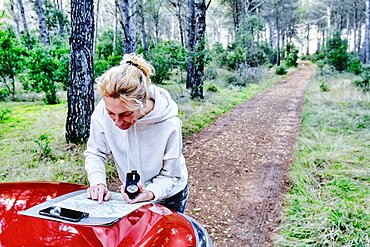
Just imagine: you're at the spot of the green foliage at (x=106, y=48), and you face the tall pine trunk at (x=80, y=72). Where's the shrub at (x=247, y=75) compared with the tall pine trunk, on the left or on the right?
left

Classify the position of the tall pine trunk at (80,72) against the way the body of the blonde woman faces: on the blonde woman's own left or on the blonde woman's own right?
on the blonde woman's own right

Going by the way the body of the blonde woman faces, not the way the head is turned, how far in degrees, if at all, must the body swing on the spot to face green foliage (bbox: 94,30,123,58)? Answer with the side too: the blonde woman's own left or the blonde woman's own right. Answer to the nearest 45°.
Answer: approximately 135° to the blonde woman's own right

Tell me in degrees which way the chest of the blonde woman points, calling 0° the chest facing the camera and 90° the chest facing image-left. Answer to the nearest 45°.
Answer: approximately 45°

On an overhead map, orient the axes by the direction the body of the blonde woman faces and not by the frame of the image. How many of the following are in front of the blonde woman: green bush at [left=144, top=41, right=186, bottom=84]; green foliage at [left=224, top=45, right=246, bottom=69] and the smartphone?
1

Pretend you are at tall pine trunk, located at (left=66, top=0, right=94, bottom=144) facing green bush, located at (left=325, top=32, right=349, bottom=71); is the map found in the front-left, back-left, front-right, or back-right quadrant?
back-right

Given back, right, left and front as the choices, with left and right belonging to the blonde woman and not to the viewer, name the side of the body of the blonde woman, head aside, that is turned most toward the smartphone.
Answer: front

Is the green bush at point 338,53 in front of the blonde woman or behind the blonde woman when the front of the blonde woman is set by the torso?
behind

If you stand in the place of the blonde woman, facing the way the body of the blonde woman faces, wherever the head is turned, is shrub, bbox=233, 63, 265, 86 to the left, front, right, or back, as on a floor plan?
back

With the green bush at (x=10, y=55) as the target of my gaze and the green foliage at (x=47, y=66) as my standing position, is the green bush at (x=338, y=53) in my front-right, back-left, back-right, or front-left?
back-right

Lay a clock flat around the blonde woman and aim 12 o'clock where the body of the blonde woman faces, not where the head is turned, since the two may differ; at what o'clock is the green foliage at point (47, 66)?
The green foliage is roughly at 4 o'clock from the blonde woman.

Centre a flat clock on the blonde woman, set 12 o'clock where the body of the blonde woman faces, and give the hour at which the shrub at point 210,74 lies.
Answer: The shrub is roughly at 5 o'clock from the blonde woman.

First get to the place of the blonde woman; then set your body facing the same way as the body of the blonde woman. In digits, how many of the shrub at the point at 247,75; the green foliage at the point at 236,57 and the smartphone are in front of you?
1
